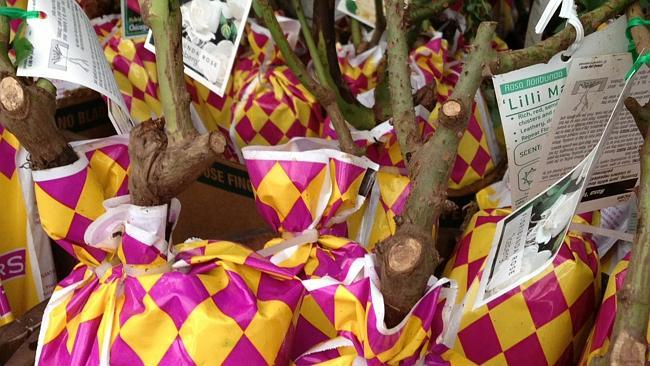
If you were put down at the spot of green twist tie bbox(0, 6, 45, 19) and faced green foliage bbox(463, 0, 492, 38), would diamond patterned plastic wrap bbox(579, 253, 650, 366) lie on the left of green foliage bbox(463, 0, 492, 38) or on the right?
right

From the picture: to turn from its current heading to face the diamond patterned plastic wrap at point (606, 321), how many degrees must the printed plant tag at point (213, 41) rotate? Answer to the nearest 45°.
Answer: approximately 45° to its left

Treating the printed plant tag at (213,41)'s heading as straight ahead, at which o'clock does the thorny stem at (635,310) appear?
The thorny stem is roughly at 11 o'clock from the printed plant tag.

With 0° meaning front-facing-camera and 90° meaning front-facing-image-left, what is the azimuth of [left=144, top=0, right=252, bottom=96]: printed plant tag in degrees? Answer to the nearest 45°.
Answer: approximately 0°
